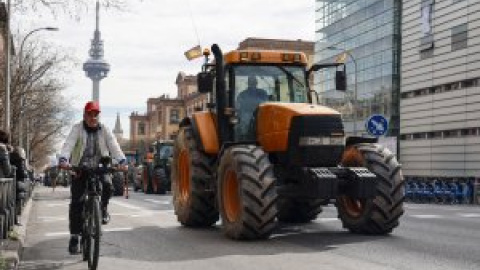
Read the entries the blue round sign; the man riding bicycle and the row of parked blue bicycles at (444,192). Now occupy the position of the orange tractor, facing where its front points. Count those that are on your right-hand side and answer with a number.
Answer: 1

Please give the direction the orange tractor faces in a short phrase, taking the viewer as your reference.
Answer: facing the viewer and to the right of the viewer

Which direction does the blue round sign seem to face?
toward the camera

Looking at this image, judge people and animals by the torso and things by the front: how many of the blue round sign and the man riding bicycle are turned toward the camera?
2

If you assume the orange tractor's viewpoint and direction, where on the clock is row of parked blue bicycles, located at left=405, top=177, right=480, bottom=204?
The row of parked blue bicycles is roughly at 8 o'clock from the orange tractor.

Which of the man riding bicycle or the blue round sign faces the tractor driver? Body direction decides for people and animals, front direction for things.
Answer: the blue round sign

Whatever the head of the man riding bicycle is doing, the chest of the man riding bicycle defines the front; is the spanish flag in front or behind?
behind

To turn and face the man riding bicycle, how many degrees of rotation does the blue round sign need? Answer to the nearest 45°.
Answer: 0° — it already faces them

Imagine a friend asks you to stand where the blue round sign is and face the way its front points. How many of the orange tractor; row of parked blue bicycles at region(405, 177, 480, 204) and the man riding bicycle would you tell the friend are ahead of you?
2

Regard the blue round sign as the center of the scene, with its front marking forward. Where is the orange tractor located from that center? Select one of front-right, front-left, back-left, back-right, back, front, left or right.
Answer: front

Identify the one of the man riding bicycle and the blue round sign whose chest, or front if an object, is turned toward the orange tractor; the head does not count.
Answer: the blue round sign
